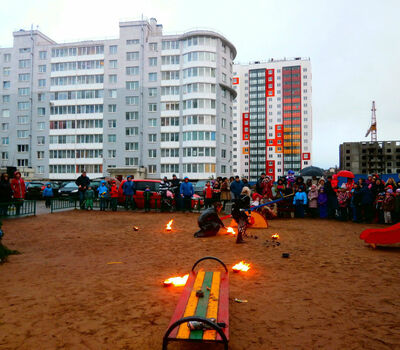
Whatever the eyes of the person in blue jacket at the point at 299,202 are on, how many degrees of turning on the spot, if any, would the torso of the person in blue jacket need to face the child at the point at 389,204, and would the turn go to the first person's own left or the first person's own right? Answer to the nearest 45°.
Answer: approximately 45° to the first person's own left

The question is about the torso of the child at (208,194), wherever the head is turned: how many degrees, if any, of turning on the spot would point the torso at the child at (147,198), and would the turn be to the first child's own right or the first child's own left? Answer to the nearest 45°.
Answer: approximately 90° to the first child's own right

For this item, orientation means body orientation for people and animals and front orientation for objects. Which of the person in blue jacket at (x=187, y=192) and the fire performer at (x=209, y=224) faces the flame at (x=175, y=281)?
the person in blue jacket

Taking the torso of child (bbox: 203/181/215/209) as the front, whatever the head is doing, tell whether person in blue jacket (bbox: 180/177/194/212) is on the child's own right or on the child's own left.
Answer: on the child's own right

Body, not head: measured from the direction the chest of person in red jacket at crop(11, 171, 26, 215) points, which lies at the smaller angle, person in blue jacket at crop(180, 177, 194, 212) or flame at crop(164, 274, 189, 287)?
the flame

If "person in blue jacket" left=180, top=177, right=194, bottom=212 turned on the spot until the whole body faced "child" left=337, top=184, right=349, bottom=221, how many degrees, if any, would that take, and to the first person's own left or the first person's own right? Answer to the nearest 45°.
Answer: approximately 45° to the first person's own left

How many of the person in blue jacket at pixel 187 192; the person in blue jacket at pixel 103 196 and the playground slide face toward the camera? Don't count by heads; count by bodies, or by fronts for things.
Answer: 2

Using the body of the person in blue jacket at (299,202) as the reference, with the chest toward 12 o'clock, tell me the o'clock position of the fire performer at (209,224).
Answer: The fire performer is roughly at 1 o'clock from the person in blue jacket.

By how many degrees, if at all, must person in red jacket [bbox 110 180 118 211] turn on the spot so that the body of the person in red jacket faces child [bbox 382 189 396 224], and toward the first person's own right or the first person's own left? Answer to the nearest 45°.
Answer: approximately 45° to the first person's own left
